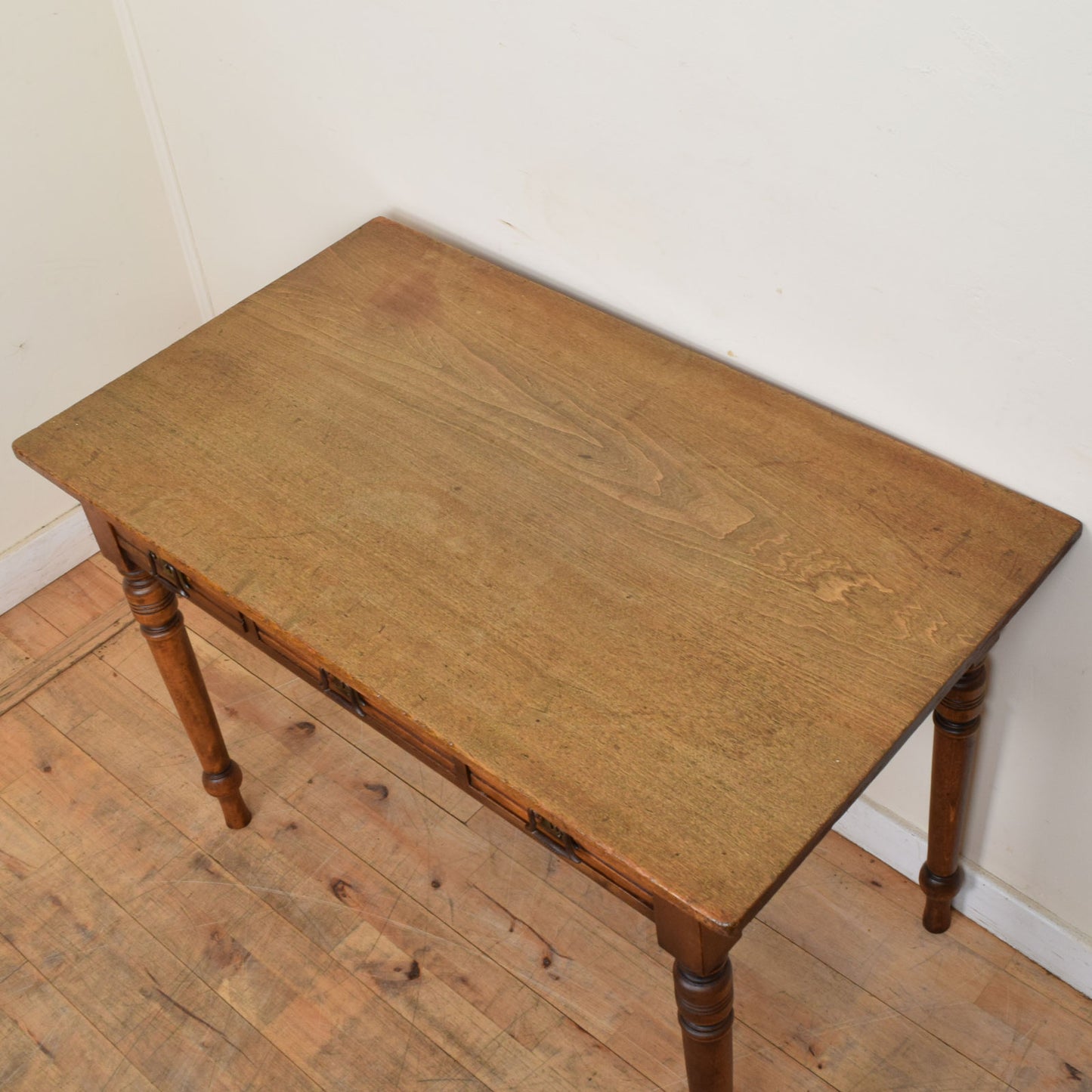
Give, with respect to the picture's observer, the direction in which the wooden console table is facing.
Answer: facing the viewer and to the left of the viewer
